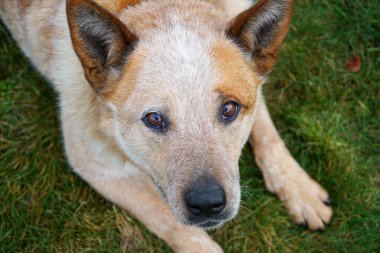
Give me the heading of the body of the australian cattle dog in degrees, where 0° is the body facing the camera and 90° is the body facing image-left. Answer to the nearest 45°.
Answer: approximately 315°
